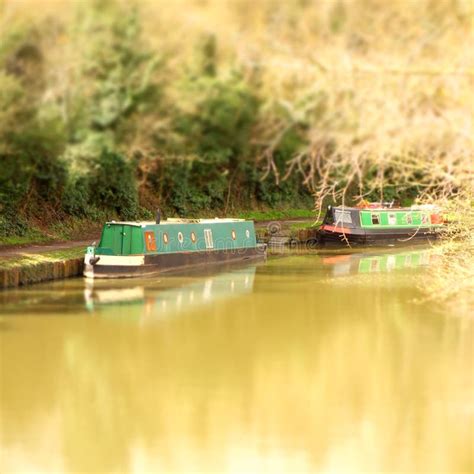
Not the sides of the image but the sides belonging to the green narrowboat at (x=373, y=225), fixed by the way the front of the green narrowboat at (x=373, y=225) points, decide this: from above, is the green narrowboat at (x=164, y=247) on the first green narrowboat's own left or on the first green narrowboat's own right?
on the first green narrowboat's own left

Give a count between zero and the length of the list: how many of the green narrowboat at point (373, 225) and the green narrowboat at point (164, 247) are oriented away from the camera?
0

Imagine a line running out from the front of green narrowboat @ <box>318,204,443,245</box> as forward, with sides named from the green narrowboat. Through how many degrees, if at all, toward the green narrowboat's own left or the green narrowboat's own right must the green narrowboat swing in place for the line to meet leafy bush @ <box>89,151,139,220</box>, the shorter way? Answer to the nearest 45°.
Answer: approximately 45° to the green narrowboat's own left

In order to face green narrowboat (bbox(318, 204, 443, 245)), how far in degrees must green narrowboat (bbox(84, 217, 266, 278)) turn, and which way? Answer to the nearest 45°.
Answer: approximately 180°

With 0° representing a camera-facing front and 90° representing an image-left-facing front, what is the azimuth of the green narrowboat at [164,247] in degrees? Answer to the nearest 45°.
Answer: approximately 45°

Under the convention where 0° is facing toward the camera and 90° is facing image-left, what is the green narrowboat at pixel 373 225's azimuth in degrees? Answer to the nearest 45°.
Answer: approximately 90°
